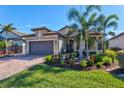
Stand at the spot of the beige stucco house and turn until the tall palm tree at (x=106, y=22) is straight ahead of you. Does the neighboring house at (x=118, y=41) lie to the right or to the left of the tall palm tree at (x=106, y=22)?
left

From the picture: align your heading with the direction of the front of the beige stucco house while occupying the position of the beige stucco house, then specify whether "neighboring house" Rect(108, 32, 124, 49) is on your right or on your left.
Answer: on your left

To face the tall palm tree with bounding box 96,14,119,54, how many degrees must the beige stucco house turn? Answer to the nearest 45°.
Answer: approximately 45° to its left

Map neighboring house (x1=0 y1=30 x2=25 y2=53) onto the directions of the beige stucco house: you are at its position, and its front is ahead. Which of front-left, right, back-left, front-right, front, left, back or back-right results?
back-right

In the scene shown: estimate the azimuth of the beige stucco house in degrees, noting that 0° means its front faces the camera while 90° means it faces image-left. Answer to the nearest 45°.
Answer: approximately 0°
